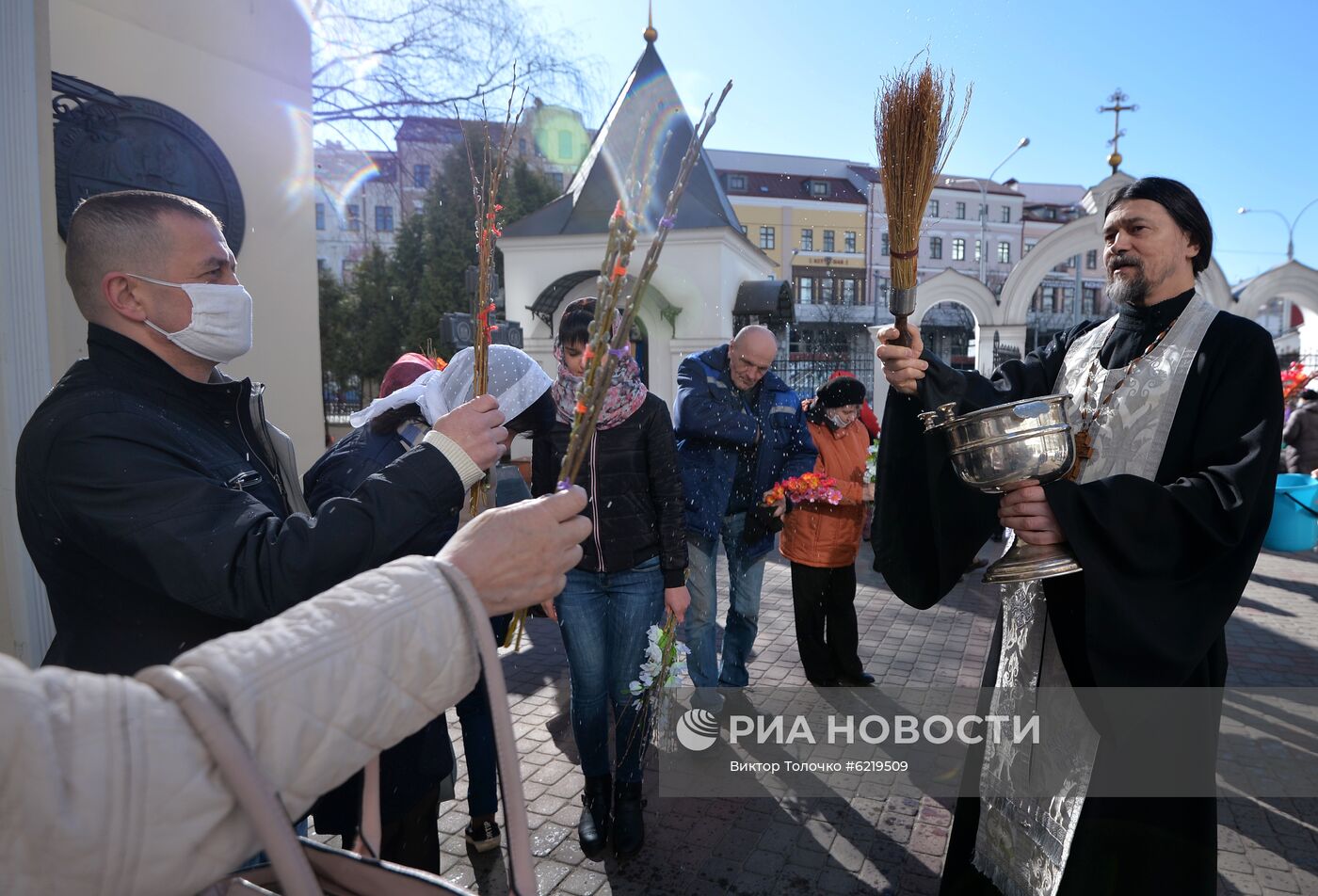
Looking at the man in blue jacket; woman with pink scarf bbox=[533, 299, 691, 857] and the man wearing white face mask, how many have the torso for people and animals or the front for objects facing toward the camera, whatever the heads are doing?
2

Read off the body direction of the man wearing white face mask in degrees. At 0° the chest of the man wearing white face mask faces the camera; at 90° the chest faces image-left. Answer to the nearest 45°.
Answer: approximately 270°

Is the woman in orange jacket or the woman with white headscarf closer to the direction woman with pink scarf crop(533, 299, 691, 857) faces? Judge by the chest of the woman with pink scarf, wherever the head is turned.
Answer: the woman with white headscarf

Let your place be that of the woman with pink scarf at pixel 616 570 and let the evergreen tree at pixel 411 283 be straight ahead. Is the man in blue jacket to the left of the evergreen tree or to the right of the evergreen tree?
right

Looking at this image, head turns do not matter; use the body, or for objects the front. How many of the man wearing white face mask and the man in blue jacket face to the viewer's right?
1

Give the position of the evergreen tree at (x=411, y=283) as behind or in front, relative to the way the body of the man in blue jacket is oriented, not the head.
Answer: behind

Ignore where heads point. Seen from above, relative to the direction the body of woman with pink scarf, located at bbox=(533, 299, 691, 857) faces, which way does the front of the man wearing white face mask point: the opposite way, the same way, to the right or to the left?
to the left

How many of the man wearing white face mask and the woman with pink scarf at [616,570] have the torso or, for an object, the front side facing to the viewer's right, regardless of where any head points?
1

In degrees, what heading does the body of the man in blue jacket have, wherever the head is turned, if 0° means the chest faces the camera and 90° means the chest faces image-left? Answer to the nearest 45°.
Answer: approximately 0°
